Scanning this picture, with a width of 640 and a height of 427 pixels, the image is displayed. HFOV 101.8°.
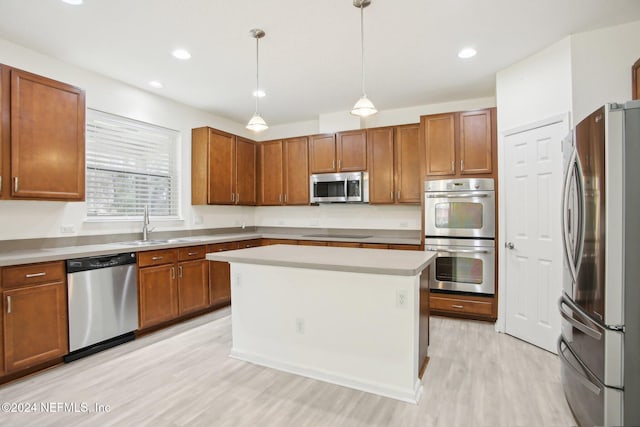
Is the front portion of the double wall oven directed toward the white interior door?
no

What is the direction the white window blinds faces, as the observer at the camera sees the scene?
facing the viewer and to the right of the viewer

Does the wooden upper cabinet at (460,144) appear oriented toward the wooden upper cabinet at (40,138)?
no

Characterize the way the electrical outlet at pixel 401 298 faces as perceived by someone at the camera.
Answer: facing the viewer

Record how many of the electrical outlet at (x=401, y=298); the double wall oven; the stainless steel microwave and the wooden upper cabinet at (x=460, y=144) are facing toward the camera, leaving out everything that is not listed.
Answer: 4

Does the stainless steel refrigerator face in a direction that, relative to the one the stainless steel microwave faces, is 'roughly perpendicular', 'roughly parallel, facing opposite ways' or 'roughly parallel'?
roughly perpendicular

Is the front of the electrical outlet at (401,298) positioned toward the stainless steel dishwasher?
no

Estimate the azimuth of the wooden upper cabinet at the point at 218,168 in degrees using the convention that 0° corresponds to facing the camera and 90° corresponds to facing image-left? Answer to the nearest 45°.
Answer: approximately 315°

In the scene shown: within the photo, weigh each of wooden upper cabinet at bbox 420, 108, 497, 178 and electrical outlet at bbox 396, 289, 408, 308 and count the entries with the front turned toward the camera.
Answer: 2

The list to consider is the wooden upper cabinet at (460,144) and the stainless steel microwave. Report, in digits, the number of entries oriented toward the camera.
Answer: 2
